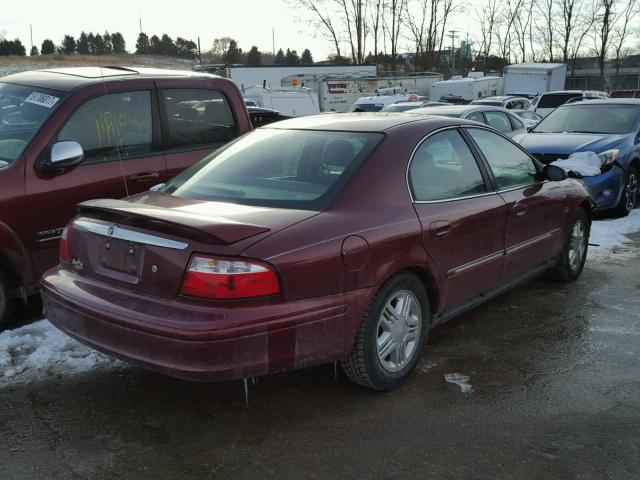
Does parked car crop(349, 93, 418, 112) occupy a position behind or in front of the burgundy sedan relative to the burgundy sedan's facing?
in front

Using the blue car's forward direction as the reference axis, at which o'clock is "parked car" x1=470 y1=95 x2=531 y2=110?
The parked car is roughly at 4 o'clock from the blue car.

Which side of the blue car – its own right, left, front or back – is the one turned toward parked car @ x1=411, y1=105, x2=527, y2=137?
right

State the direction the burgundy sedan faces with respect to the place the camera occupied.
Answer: facing away from the viewer and to the right of the viewer

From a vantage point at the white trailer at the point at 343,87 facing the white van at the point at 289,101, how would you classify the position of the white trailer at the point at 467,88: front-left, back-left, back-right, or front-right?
back-left

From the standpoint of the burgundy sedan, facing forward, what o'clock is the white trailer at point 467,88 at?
The white trailer is roughly at 11 o'clock from the burgundy sedan.

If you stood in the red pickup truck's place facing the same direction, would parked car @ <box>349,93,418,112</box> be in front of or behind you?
behind

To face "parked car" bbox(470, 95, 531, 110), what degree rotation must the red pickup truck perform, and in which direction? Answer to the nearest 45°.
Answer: approximately 180°

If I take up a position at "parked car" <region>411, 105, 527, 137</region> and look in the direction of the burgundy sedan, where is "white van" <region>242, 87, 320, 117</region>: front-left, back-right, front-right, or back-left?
back-right

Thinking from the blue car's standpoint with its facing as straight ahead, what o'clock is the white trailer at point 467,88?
The white trailer is roughly at 4 o'clock from the blue car.

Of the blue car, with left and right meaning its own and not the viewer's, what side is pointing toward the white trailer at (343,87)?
right
